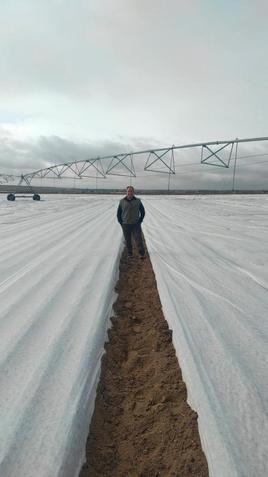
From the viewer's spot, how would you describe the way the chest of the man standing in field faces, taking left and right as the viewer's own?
facing the viewer

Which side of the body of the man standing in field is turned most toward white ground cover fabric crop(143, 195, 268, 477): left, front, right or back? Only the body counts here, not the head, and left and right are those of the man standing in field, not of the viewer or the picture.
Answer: front

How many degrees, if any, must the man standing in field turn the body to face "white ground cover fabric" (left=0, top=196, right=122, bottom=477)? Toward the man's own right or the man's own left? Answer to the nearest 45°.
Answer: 0° — they already face it
